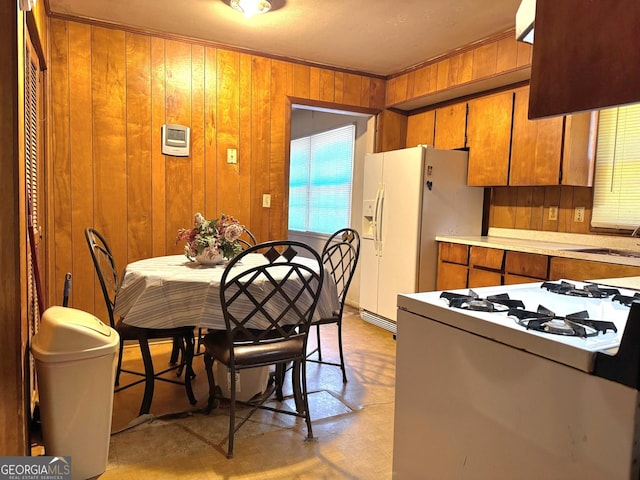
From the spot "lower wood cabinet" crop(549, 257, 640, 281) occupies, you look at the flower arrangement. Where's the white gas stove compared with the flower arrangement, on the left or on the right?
left

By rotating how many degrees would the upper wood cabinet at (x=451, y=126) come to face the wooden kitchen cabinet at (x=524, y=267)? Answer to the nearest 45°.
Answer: approximately 90° to its left

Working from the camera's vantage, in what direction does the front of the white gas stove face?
facing away from the viewer and to the left of the viewer

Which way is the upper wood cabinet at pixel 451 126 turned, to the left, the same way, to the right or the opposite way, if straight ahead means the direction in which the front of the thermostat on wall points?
to the right

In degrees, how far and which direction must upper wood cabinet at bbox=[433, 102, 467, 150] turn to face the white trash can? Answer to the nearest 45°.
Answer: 0° — it already faces it

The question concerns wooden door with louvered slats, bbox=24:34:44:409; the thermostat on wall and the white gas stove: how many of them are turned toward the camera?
1

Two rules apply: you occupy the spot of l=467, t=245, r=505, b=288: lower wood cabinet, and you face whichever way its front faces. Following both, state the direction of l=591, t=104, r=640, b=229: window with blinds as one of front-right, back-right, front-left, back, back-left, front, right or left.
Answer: back-left

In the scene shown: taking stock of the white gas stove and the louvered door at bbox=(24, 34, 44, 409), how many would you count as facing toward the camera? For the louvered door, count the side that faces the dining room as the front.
0

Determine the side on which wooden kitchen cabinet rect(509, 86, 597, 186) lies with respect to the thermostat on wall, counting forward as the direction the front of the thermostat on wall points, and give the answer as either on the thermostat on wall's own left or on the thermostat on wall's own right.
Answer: on the thermostat on wall's own left

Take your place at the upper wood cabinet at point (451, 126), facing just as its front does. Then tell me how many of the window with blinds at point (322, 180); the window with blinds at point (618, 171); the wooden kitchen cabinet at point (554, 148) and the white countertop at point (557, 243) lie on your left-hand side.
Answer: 3

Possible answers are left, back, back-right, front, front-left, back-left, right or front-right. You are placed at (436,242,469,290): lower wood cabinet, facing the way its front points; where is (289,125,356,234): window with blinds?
right

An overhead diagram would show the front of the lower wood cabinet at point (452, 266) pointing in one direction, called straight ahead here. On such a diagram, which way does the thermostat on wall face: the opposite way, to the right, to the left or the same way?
to the left
